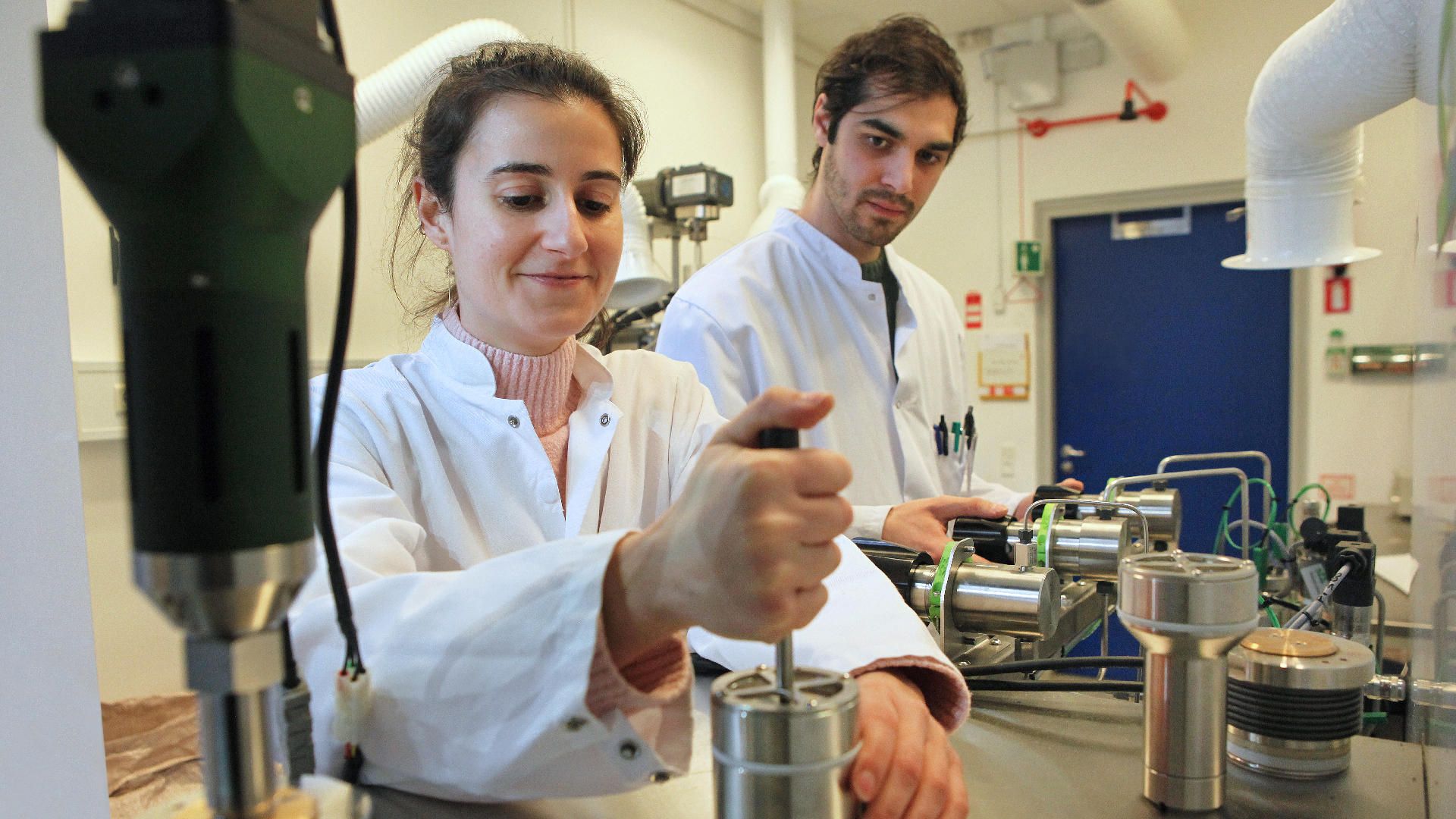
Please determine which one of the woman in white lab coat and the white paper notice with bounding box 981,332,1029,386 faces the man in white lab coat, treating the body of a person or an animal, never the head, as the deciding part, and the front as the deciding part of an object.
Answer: the white paper notice

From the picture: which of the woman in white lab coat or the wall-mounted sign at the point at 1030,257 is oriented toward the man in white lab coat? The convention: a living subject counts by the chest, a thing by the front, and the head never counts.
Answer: the wall-mounted sign

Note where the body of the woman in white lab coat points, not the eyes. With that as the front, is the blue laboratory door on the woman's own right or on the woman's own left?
on the woman's own left

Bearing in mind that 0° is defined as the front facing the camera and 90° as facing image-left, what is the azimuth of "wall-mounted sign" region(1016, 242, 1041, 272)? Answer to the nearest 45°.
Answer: approximately 0°

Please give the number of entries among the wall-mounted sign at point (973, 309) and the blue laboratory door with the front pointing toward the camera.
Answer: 2

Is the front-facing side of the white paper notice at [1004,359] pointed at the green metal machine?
yes

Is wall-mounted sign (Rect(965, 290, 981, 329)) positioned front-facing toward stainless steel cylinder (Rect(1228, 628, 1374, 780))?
yes

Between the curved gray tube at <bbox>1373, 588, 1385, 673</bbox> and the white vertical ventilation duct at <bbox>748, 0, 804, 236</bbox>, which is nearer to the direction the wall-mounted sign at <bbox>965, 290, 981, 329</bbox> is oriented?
the curved gray tube
